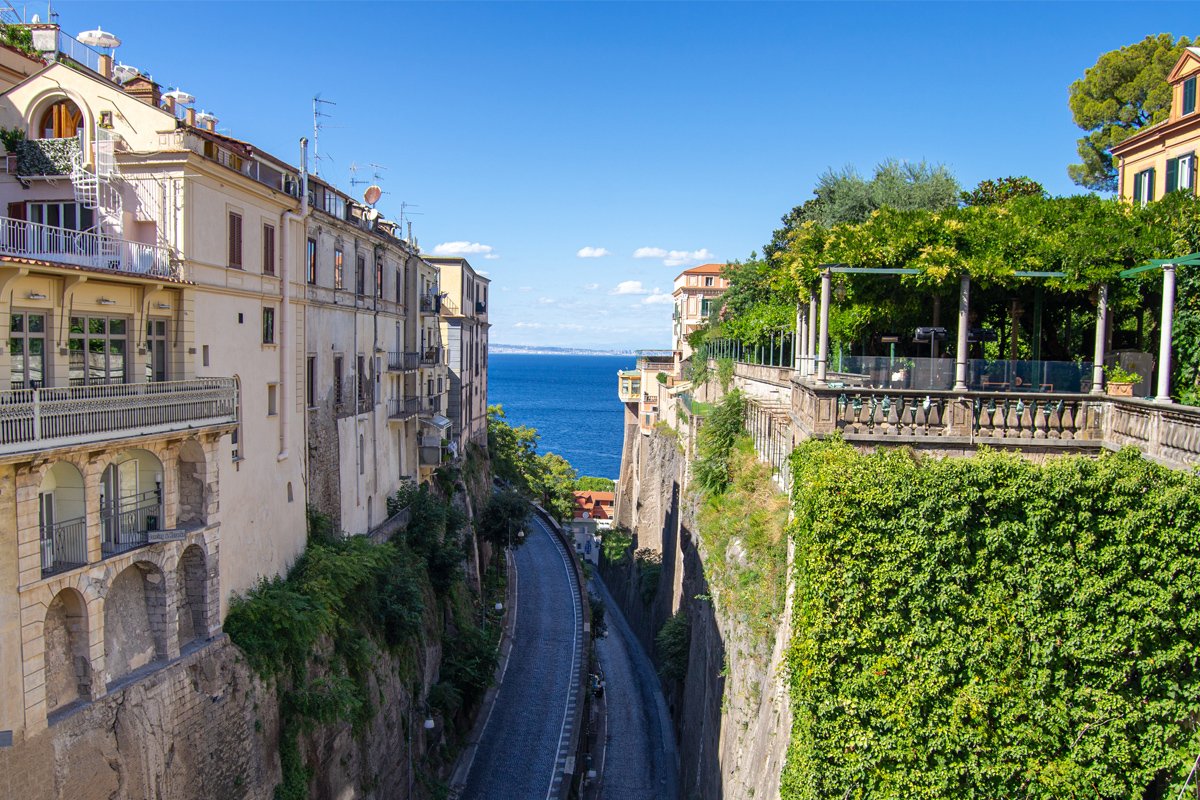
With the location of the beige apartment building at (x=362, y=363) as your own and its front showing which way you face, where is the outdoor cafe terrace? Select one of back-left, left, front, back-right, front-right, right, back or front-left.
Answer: front

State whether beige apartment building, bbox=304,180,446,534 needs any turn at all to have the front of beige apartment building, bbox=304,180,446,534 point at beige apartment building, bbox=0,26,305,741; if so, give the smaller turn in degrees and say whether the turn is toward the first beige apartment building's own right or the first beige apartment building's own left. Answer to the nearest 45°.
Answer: approximately 45° to the first beige apartment building's own right

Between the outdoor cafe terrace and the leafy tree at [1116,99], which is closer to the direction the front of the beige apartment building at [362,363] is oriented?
the outdoor cafe terrace

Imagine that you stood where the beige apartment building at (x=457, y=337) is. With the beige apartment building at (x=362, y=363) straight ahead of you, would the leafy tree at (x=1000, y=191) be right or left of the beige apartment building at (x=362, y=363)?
left

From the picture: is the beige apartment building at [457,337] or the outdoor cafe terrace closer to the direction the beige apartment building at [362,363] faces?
the outdoor cafe terrace

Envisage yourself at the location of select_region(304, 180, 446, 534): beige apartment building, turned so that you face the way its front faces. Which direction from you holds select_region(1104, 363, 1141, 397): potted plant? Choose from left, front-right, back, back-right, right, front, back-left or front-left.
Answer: front

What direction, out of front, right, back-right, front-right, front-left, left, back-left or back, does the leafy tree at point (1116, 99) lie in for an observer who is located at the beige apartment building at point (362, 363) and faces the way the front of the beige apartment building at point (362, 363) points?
front-left

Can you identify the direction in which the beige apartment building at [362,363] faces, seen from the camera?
facing the viewer and to the right of the viewer

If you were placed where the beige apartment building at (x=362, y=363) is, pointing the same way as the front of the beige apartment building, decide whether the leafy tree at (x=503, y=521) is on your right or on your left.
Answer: on your left
